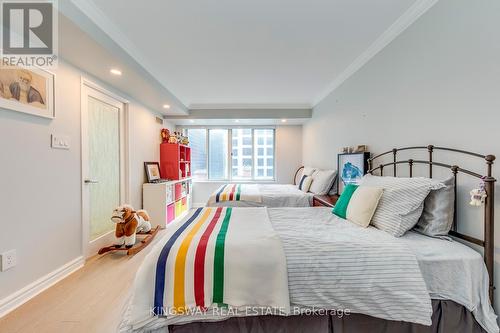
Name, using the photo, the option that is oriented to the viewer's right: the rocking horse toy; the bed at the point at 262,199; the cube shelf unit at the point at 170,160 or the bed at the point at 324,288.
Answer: the cube shelf unit

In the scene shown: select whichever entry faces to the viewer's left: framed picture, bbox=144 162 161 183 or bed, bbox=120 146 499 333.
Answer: the bed

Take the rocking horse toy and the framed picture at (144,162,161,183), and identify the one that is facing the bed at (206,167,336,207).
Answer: the framed picture

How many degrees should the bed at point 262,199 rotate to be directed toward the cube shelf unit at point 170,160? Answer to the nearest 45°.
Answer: approximately 45° to its right

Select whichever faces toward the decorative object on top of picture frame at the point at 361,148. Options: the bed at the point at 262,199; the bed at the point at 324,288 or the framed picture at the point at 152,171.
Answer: the framed picture

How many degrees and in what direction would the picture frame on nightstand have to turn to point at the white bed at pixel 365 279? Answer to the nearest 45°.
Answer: approximately 45° to its left

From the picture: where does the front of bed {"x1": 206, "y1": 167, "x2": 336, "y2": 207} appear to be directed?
to the viewer's left

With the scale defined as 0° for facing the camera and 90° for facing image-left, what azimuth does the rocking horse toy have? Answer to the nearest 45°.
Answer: approximately 45°

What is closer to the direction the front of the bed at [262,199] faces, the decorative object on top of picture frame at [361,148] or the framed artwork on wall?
the framed artwork on wall

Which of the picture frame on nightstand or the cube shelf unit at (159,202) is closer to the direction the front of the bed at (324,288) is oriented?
the cube shelf unit

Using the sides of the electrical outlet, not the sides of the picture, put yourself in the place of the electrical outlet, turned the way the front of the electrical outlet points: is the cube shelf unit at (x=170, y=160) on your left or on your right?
on your left

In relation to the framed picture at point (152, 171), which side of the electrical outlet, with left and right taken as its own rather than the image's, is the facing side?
left

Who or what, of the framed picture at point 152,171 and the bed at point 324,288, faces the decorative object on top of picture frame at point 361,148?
the framed picture

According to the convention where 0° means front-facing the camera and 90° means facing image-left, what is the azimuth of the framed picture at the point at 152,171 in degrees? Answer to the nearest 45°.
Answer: approximately 315°

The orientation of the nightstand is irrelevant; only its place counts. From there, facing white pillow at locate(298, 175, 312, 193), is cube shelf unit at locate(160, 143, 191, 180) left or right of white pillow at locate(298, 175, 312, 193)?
left

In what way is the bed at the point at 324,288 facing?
to the viewer's left

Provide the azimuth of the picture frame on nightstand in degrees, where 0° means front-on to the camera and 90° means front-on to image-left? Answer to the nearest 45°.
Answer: approximately 45°

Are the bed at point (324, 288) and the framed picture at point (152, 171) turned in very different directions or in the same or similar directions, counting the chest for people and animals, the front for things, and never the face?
very different directions

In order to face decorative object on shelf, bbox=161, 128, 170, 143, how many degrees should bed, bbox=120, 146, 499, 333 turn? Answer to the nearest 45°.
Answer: approximately 45° to its right
